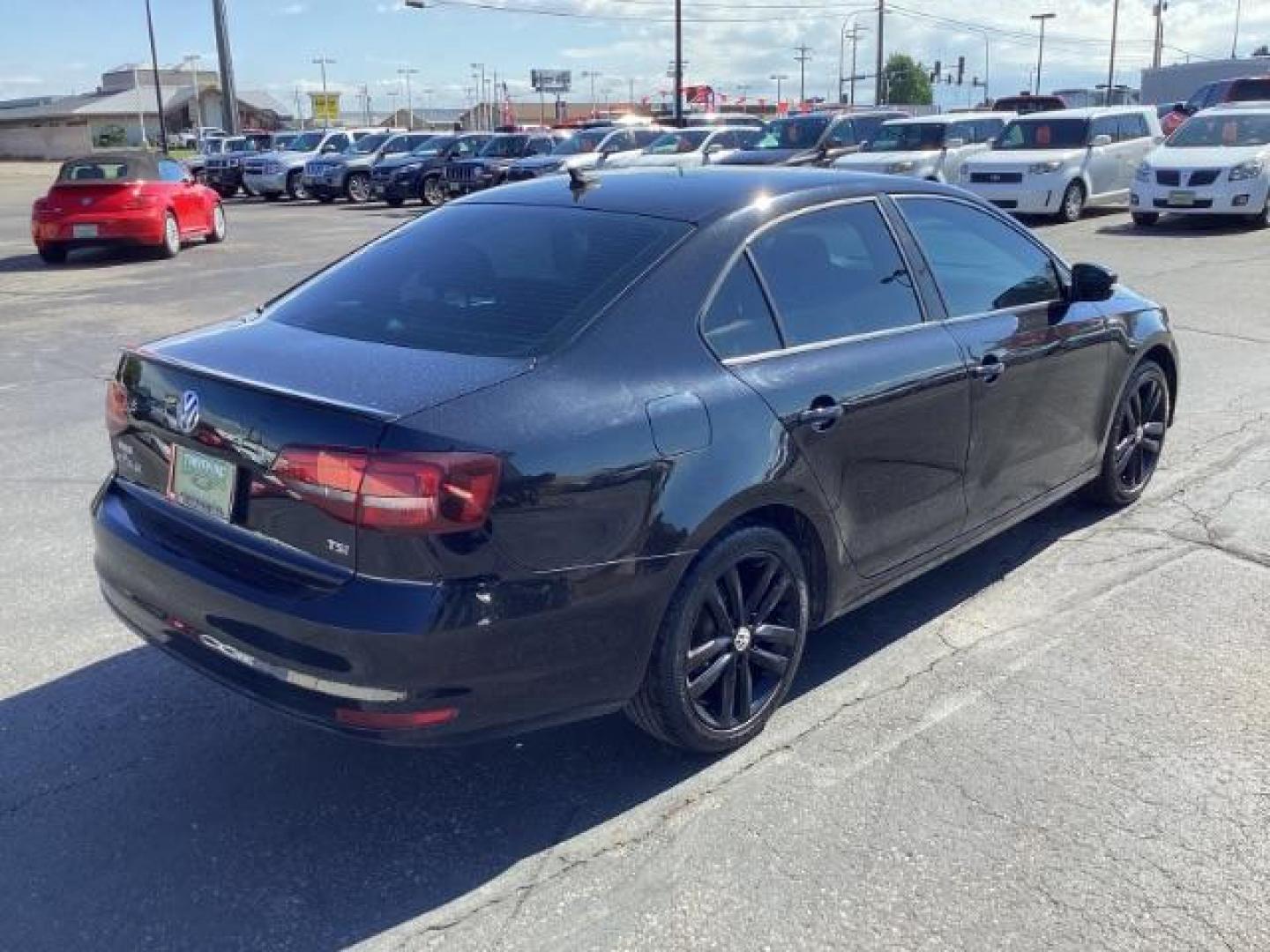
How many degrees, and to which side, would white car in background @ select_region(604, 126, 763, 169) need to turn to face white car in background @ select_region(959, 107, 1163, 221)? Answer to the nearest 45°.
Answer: approximately 90° to its left

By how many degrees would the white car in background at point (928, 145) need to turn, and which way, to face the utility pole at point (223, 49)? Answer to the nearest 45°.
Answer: approximately 90° to its right

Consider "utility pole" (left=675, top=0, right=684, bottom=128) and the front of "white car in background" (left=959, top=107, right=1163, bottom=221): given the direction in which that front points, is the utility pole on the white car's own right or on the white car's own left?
on the white car's own right

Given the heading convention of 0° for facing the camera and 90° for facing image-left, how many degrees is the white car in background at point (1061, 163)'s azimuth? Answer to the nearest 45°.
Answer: approximately 45°

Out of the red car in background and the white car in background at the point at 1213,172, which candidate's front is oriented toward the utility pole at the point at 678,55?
the red car in background

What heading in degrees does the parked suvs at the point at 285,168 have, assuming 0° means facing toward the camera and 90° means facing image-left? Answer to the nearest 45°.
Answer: approximately 45°

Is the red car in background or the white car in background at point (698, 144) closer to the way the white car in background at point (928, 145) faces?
the red car in background

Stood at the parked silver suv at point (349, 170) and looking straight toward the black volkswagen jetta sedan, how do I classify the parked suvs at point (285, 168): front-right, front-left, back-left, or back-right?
back-right

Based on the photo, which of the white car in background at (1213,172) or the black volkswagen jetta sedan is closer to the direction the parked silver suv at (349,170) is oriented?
the black volkswagen jetta sedan
